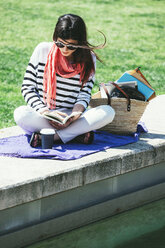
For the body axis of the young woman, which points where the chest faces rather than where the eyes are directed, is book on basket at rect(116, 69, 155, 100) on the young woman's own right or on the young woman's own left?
on the young woman's own left

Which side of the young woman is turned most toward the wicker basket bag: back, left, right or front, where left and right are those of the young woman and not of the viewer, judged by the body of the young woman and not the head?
left

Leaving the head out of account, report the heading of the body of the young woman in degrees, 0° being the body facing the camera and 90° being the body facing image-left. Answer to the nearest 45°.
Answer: approximately 0°
